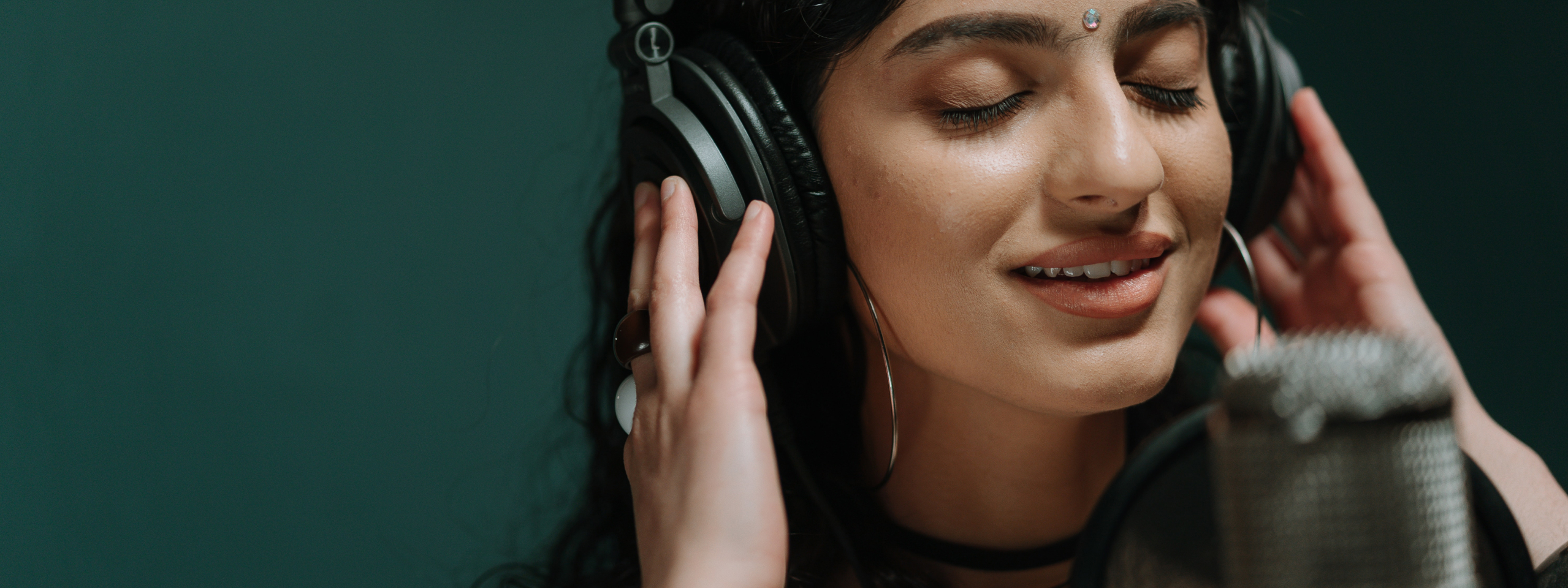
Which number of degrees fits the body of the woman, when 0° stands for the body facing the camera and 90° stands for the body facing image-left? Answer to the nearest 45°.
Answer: approximately 315°
